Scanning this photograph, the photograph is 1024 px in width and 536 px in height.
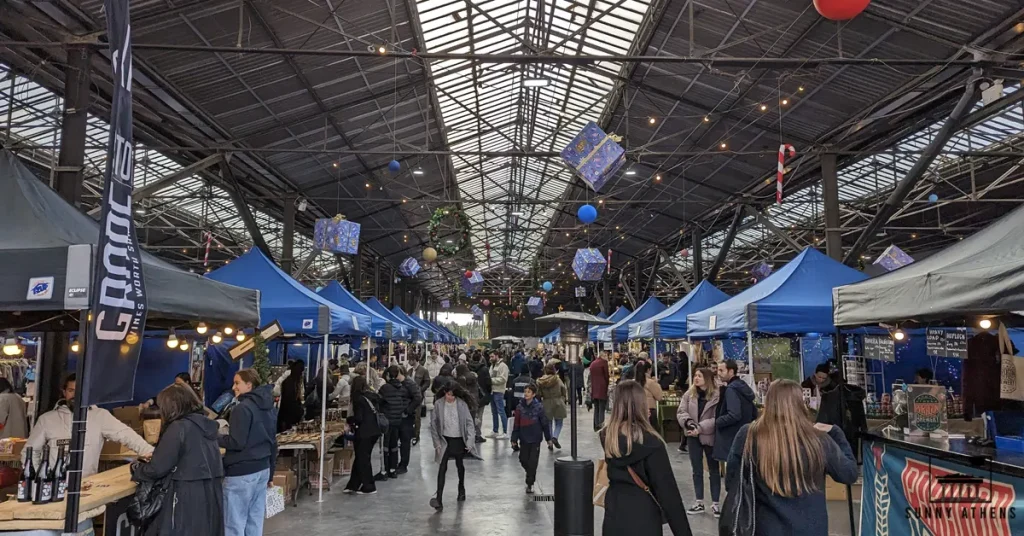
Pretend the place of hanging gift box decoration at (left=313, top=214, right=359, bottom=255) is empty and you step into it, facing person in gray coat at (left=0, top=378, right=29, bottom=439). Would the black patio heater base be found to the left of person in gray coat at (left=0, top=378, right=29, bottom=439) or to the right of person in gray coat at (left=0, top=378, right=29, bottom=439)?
left

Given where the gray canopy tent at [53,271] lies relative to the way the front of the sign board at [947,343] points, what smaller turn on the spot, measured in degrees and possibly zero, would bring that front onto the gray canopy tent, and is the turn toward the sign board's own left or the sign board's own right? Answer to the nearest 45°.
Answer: approximately 45° to the sign board's own right

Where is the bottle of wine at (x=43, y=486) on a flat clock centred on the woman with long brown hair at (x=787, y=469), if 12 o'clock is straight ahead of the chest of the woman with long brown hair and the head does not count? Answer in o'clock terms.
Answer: The bottle of wine is roughly at 9 o'clock from the woman with long brown hair.

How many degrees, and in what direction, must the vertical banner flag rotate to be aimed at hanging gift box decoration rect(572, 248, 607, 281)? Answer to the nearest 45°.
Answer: approximately 135° to its left

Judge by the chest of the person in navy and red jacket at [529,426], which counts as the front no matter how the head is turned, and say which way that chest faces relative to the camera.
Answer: toward the camera

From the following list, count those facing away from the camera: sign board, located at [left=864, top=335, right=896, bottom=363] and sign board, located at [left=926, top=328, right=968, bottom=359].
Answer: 0

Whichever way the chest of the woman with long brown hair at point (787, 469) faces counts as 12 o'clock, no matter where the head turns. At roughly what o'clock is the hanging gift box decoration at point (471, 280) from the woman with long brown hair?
The hanging gift box decoration is roughly at 11 o'clock from the woman with long brown hair.

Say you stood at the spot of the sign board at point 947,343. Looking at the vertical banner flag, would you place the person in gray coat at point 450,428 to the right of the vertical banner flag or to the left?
right

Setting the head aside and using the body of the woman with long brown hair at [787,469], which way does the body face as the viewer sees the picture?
away from the camera

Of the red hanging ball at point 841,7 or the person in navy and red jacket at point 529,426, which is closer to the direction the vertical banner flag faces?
the red hanging ball

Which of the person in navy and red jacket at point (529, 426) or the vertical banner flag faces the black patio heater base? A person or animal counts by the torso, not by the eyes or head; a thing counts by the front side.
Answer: the person in navy and red jacket

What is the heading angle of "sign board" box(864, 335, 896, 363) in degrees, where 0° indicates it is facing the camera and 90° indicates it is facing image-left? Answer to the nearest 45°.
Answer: approximately 0°

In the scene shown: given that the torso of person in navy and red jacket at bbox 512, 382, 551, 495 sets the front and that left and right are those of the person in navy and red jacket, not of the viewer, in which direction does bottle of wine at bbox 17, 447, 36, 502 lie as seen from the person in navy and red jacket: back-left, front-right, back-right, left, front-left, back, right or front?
front-right

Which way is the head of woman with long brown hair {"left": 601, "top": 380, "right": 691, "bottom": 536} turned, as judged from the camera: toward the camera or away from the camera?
away from the camera
